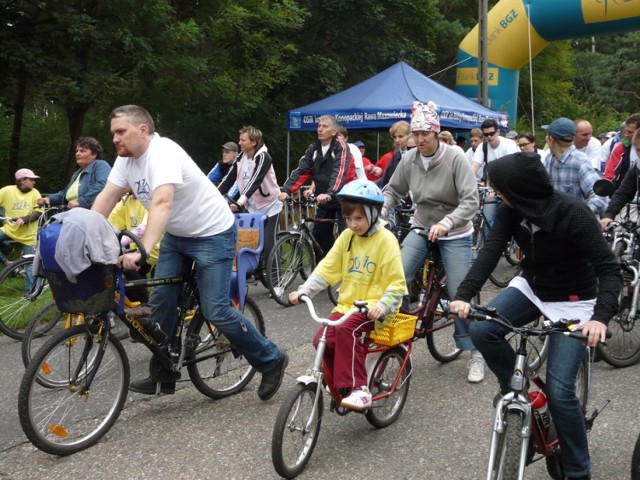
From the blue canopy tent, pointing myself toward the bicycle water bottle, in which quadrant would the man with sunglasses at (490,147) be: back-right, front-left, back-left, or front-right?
front-left

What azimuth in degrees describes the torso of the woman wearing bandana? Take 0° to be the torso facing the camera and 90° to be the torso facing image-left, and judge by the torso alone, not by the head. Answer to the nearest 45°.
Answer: approximately 45°

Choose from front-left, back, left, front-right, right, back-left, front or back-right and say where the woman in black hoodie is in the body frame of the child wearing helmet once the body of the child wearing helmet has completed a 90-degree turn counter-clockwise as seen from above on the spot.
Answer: front

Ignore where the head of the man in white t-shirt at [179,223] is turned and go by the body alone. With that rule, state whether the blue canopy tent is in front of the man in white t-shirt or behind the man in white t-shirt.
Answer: behind

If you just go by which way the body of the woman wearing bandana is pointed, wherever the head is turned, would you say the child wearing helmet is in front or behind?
in front

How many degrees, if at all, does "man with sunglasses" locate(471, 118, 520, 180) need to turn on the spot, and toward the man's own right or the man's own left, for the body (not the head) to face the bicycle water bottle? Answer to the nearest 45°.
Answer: approximately 45° to the man's own left

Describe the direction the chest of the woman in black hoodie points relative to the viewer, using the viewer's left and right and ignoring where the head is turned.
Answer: facing the viewer and to the left of the viewer

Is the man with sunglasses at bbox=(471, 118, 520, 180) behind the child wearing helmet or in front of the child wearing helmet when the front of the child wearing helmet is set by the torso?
behind

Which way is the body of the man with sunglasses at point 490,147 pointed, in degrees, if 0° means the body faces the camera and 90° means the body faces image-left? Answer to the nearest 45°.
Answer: approximately 45°

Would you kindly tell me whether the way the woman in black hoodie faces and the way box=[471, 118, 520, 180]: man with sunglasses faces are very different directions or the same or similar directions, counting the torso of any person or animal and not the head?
same or similar directions

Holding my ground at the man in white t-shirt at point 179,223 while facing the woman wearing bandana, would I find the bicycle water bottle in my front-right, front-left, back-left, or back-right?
front-right

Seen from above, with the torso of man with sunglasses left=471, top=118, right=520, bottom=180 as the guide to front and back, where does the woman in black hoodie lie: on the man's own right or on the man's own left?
on the man's own left

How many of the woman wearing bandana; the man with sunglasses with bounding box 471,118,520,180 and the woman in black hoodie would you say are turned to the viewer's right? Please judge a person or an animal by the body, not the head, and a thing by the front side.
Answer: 0

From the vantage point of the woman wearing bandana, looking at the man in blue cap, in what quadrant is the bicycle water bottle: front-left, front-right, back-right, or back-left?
back-right

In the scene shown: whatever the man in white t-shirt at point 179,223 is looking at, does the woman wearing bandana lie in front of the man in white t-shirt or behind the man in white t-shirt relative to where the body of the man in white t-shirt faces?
behind

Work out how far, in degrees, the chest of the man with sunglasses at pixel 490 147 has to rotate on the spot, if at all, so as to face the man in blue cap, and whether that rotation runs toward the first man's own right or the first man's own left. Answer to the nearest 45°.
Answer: approximately 45° to the first man's own left

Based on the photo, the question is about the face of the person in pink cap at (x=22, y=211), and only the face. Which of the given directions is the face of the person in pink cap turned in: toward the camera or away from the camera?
toward the camera

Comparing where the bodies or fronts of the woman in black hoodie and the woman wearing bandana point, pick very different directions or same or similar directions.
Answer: same or similar directions
